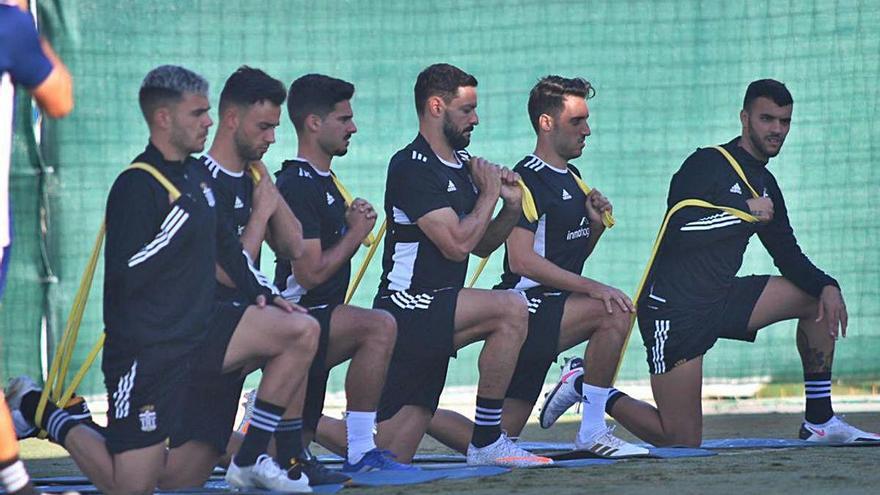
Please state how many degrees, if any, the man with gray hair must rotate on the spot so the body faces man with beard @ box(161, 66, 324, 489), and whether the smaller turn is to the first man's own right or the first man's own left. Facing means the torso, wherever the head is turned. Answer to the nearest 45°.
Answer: approximately 45° to the first man's own left

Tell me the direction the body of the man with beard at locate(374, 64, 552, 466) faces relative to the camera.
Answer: to the viewer's right

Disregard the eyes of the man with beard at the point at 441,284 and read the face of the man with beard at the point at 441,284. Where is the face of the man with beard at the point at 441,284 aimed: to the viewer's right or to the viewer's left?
to the viewer's right

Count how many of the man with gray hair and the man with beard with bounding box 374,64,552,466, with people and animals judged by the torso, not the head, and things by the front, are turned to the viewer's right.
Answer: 2

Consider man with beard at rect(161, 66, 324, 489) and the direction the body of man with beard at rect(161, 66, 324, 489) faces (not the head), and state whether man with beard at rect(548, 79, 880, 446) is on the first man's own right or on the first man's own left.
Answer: on the first man's own left

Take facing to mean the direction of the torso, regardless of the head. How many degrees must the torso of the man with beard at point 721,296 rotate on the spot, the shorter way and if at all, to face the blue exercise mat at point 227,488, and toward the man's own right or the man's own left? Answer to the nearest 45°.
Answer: approximately 90° to the man's own right

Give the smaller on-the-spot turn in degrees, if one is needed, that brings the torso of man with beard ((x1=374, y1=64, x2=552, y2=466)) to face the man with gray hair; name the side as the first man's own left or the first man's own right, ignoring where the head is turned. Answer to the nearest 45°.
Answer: approximately 135° to the first man's own right

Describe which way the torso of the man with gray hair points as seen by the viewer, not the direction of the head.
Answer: to the viewer's right
